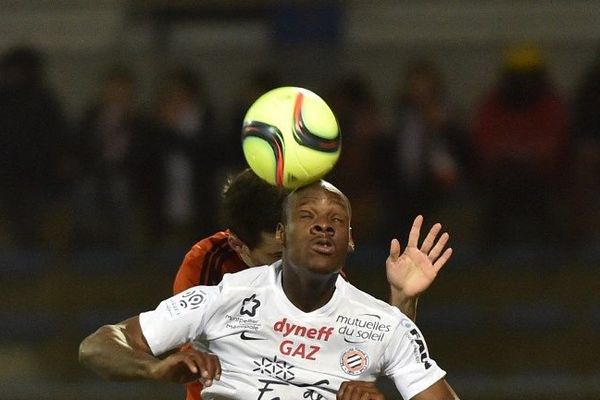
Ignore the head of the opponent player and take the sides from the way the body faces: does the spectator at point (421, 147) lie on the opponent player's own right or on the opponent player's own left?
on the opponent player's own left

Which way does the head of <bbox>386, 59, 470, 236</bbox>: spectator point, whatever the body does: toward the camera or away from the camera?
toward the camera

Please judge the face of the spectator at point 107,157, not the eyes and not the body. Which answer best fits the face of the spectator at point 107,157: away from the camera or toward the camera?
toward the camera

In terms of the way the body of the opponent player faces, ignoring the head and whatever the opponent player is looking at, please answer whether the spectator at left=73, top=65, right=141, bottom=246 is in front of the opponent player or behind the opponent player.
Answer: behind

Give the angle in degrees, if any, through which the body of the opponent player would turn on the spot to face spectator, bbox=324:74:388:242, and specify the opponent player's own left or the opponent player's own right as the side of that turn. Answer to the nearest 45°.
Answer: approximately 135° to the opponent player's own left

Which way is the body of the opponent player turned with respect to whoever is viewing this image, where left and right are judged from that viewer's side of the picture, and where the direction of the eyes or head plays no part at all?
facing the viewer and to the right of the viewer

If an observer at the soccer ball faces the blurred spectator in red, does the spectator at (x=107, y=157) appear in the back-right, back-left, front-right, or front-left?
front-left
